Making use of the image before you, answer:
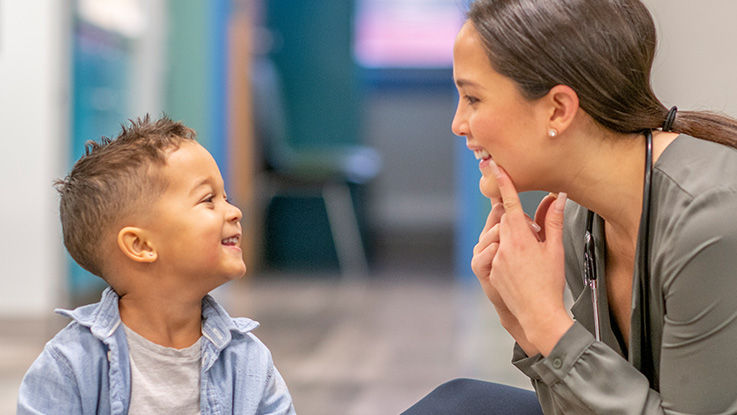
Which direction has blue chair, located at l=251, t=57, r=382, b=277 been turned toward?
to the viewer's right

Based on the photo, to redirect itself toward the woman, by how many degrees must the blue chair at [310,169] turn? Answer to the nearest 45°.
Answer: approximately 90° to its right

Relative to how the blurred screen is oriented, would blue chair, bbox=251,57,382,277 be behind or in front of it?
in front

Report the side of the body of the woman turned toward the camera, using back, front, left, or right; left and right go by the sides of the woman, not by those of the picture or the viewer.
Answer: left

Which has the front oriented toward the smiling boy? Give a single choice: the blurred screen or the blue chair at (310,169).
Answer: the blurred screen

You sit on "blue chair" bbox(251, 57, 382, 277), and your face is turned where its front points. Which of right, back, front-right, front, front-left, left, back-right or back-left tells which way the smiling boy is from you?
right

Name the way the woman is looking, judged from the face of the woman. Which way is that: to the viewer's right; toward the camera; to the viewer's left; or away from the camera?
to the viewer's left

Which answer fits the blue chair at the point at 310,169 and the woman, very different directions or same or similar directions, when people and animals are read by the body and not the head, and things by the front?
very different directions

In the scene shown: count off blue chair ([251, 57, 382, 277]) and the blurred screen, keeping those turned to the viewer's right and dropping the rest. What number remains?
1

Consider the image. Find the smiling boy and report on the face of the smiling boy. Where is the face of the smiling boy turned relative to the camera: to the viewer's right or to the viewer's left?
to the viewer's right
